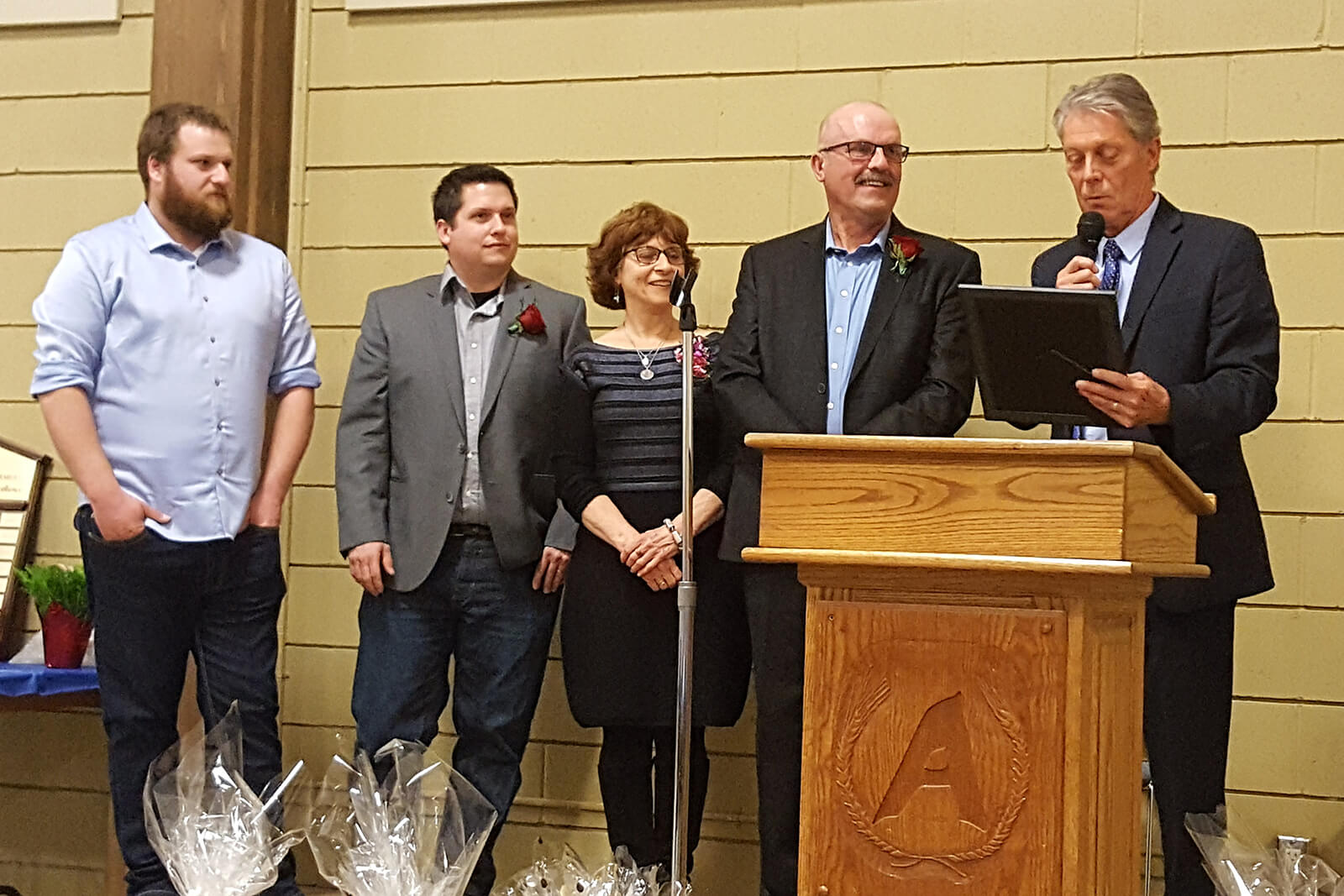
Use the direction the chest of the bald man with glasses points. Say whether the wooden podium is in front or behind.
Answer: in front

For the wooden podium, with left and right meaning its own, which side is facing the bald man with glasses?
back

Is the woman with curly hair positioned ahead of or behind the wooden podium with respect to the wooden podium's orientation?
behind

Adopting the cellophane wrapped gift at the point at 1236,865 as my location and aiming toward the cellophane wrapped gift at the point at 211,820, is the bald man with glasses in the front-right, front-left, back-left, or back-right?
front-right

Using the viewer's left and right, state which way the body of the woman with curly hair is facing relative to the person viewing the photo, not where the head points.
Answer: facing the viewer

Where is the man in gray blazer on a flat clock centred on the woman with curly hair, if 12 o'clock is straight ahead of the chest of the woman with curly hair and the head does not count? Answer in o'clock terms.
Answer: The man in gray blazer is roughly at 4 o'clock from the woman with curly hair.

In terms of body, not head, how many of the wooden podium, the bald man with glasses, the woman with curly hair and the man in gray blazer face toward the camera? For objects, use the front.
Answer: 4

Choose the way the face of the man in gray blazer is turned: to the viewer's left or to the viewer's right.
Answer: to the viewer's right

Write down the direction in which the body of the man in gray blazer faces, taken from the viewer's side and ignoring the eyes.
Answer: toward the camera

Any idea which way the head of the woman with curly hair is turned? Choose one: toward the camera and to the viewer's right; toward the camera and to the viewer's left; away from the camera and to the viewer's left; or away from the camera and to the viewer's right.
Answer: toward the camera and to the viewer's right

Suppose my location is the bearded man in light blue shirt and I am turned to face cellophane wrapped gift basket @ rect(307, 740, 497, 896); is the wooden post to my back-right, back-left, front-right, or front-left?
back-left

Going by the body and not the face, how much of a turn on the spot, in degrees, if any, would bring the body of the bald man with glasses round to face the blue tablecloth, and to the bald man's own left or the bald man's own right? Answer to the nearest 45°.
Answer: approximately 90° to the bald man's own right
